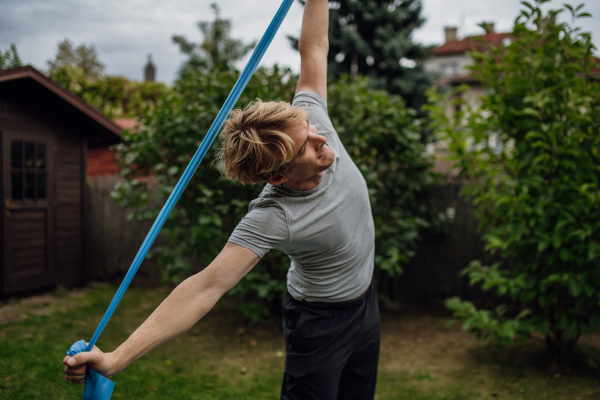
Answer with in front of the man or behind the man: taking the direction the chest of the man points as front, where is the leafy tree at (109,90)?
behind

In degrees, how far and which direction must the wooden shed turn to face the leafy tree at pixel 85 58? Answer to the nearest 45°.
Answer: approximately 135° to its left

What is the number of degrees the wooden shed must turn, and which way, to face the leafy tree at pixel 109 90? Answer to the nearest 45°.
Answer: approximately 135° to its left

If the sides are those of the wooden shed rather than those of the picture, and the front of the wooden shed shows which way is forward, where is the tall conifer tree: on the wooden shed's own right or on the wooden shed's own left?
on the wooden shed's own left
